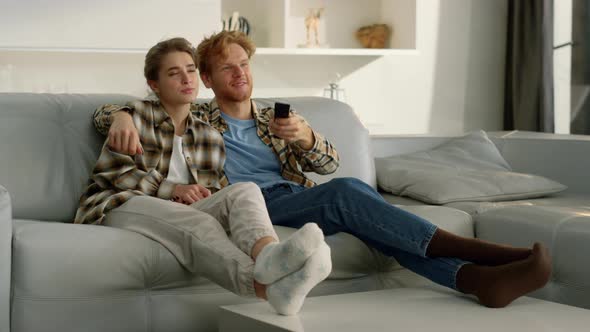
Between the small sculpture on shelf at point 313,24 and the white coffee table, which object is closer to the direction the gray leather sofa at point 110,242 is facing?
the white coffee table

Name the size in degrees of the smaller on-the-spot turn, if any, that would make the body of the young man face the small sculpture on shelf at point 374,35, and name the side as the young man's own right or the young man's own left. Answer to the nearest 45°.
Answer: approximately 135° to the young man's own left

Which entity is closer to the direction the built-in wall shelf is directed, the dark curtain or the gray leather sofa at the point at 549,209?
the gray leather sofa

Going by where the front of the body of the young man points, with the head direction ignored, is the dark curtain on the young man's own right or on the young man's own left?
on the young man's own left

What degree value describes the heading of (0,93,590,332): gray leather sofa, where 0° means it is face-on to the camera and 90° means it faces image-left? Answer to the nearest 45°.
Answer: approximately 0°

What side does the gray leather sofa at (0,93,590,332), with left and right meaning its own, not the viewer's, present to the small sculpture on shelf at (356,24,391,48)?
back

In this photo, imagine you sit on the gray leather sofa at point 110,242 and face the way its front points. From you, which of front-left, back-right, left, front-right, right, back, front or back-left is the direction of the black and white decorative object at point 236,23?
back

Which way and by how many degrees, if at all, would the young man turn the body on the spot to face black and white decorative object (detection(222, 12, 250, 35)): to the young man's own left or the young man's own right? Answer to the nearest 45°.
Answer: approximately 135° to the young man's own left

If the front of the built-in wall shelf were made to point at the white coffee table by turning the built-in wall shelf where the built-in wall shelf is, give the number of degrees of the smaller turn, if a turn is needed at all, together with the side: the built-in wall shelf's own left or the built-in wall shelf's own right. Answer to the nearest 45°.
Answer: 0° — it already faces it

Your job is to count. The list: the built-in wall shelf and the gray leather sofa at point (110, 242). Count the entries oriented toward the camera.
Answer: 2
